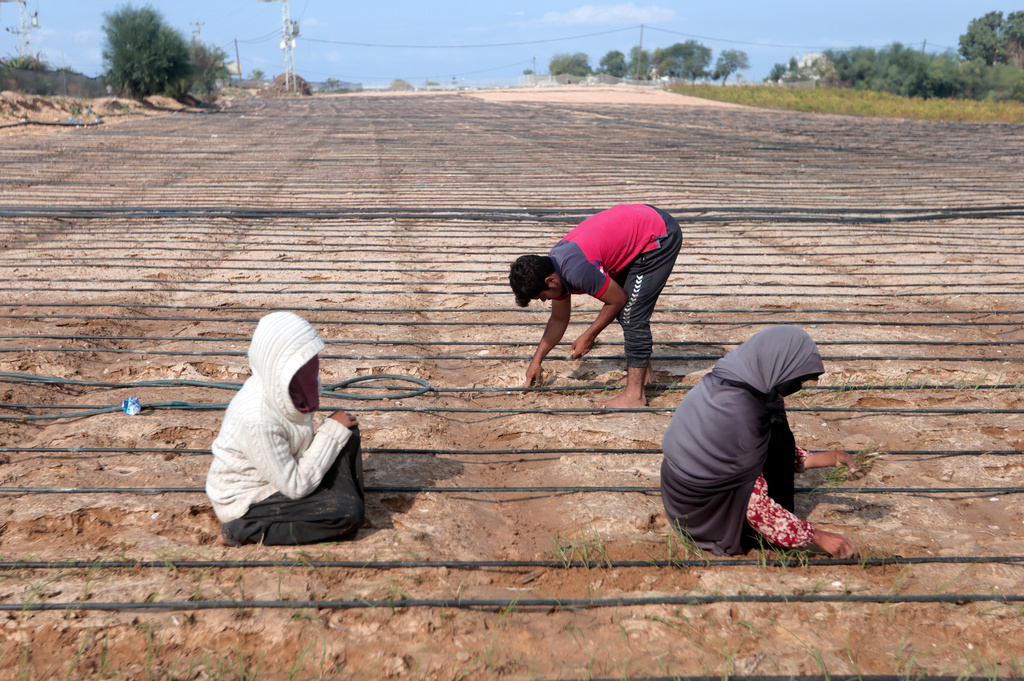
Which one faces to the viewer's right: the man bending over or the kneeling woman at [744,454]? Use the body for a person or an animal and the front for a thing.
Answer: the kneeling woman

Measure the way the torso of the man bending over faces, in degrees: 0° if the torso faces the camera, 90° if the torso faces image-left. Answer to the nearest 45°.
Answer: approximately 90°

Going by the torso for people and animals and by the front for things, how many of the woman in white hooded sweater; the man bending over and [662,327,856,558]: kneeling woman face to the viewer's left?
1

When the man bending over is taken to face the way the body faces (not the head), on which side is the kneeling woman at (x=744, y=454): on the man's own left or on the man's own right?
on the man's own left

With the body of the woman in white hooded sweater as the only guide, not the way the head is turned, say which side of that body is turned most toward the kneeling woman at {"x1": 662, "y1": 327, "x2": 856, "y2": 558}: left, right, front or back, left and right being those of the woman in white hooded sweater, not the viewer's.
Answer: front

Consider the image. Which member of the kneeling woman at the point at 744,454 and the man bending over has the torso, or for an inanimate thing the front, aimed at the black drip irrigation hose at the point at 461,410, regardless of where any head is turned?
the man bending over

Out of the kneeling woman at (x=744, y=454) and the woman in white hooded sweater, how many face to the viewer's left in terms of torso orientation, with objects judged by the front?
0

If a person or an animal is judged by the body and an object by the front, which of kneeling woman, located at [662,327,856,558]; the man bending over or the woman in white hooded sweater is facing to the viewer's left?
the man bending over

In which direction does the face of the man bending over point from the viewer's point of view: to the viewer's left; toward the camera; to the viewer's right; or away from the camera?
to the viewer's left

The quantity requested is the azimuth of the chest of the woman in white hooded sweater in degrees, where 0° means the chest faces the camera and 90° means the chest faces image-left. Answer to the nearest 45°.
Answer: approximately 270°

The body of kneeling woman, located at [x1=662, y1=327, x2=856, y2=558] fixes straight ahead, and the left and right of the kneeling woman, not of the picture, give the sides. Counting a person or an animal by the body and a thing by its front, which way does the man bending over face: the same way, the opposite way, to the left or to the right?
the opposite way

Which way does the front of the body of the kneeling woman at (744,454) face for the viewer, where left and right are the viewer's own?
facing to the right of the viewer

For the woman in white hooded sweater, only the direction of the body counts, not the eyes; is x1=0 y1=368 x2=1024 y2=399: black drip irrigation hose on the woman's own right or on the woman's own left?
on the woman's own left
